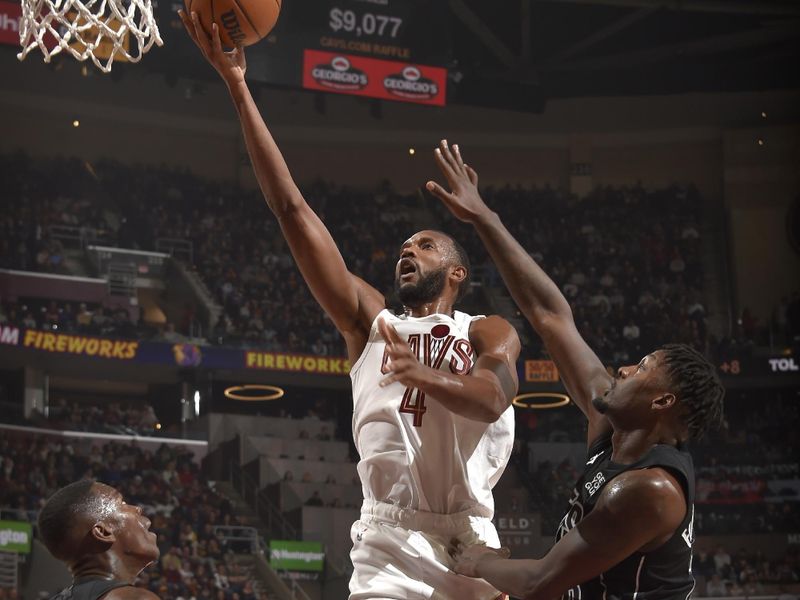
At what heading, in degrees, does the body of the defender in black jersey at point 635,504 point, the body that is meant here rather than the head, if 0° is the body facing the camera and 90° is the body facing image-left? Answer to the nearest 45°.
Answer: approximately 90°

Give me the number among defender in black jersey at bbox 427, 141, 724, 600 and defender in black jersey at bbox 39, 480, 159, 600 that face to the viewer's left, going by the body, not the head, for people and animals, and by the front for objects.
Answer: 1

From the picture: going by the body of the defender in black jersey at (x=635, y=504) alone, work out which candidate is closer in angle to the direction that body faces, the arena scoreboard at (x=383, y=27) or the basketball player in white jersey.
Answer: the basketball player in white jersey

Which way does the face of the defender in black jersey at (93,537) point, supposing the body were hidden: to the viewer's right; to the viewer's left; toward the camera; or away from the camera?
to the viewer's right

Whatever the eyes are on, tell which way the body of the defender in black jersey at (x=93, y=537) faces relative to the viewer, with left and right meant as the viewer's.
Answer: facing away from the viewer and to the right of the viewer

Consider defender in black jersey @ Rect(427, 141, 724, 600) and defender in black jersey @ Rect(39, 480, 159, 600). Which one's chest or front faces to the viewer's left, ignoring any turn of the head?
defender in black jersey @ Rect(427, 141, 724, 600)

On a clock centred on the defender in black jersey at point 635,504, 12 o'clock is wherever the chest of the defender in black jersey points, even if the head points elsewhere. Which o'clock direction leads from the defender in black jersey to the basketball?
The basketball is roughly at 1 o'clock from the defender in black jersey.

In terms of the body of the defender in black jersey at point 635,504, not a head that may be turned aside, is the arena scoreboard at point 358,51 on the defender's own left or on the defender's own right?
on the defender's own right

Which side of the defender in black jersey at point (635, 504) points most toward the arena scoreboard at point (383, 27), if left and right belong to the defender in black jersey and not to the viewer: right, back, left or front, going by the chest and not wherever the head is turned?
right

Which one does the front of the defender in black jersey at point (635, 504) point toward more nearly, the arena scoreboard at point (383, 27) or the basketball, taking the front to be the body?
the basketball

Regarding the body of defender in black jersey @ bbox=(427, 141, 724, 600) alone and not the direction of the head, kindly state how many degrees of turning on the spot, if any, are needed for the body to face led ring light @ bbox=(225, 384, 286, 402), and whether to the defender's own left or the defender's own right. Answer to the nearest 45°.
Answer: approximately 90° to the defender's own right

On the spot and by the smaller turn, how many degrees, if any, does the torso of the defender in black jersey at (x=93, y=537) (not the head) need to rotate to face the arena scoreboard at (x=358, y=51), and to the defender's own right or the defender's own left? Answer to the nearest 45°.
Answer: approximately 45° to the defender's own left

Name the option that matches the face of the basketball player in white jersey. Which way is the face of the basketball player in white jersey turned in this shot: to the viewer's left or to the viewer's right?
to the viewer's left
